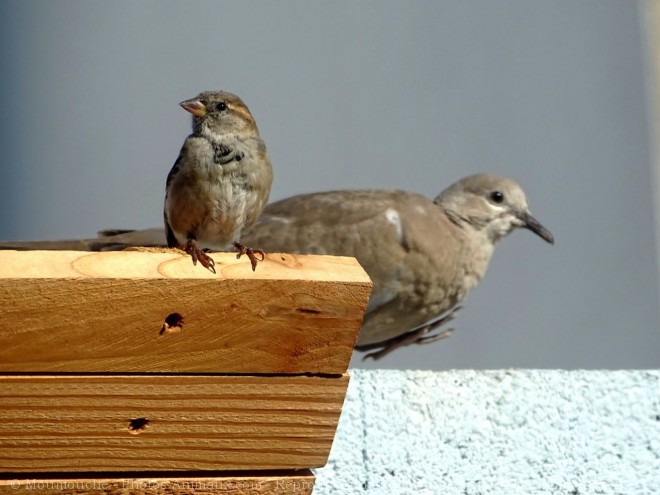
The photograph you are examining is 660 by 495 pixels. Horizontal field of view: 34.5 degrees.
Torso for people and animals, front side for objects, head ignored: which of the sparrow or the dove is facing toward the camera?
the sparrow

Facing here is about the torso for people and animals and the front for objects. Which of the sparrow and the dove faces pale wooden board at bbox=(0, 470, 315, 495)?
the sparrow

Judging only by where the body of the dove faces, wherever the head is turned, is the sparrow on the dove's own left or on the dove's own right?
on the dove's own right

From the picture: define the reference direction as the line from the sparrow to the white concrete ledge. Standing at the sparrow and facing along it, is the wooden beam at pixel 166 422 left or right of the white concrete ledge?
right

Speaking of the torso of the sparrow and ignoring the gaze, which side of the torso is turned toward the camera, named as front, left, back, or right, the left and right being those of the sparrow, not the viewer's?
front

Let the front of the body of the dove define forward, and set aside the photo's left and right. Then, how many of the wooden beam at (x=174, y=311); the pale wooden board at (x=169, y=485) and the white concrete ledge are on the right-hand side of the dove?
3

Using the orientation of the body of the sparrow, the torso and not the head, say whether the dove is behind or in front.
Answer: behind

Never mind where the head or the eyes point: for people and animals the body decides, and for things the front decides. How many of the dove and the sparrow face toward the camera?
1

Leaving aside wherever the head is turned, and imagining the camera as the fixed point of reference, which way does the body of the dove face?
to the viewer's right

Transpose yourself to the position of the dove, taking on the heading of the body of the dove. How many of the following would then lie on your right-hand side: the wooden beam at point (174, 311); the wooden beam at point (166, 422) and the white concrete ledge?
3

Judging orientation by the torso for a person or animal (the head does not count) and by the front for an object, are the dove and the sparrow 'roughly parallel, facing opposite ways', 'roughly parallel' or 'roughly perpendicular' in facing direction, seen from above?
roughly perpendicular

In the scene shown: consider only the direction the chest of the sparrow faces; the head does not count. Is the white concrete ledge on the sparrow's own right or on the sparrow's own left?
on the sparrow's own left
